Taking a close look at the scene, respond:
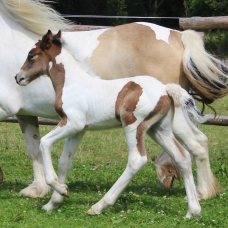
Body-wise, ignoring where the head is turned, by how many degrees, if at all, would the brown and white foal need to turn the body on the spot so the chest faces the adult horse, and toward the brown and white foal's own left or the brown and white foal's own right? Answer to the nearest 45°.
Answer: approximately 90° to the brown and white foal's own right

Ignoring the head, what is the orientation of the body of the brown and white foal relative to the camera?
to the viewer's left

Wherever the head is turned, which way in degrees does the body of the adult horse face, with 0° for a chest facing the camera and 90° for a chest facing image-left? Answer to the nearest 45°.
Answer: approximately 90°

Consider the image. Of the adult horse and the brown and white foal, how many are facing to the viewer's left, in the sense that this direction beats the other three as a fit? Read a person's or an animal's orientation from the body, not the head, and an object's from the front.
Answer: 2

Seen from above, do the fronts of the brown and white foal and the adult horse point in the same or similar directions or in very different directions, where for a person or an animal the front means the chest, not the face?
same or similar directions

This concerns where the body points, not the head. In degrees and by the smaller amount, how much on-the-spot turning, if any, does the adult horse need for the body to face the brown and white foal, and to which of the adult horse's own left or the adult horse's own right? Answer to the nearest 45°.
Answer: approximately 90° to the adult horse's own left
